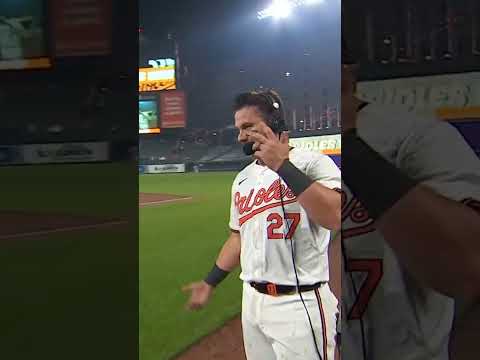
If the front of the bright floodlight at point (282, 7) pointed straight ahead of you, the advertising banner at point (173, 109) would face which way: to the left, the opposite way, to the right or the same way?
the same way

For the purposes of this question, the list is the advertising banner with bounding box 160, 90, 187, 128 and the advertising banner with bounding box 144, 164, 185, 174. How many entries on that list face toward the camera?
2

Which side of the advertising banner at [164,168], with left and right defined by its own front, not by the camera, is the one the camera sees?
front

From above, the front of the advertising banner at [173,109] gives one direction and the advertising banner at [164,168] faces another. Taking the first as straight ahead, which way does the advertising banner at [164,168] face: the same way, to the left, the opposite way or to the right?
the same way

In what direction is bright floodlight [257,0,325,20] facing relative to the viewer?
toward the camera

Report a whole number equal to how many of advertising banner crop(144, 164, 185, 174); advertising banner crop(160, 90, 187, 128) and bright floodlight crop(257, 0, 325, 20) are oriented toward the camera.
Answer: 3

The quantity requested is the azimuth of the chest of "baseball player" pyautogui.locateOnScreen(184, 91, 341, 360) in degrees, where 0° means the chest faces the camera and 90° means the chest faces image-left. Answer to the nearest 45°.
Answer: approximately 45°

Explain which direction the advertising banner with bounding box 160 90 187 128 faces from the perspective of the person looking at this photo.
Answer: facing the viewer
